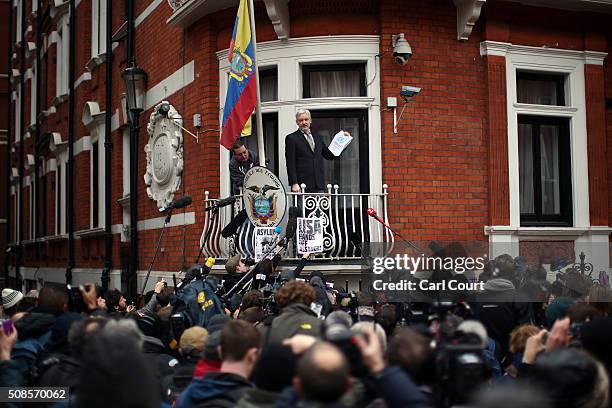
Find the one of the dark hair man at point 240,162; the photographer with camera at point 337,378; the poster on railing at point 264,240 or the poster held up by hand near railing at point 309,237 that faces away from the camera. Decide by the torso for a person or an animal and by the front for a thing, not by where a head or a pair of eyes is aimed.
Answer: the photographer with camera

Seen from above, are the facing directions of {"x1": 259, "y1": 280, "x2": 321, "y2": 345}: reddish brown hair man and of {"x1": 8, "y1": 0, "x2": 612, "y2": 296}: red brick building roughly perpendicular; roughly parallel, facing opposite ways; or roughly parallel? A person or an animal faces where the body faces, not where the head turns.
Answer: roughly parallel, facing opposite ways

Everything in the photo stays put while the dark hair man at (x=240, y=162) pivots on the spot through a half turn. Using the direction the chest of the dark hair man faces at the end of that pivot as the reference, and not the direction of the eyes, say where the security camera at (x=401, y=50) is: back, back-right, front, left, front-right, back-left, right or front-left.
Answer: back-right

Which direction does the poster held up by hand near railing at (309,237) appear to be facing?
toward the camera

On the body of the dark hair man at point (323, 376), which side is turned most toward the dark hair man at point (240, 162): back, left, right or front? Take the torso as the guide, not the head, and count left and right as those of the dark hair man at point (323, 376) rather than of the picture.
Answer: front

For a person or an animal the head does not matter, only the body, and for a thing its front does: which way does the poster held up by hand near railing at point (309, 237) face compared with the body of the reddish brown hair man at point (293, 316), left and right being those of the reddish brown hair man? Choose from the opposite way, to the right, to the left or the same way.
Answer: the opposite way

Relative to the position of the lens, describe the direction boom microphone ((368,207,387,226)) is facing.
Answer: facing to the left of the viewer

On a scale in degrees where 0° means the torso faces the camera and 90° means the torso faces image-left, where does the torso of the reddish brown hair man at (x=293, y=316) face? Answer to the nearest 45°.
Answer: approximately 180°

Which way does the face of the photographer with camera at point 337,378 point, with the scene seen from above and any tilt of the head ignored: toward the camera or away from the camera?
away from the camera

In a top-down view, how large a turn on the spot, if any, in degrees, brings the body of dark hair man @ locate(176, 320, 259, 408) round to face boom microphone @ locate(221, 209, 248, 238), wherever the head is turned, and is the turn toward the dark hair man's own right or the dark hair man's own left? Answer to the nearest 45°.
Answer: approximately 45° to the dark hair man's own left

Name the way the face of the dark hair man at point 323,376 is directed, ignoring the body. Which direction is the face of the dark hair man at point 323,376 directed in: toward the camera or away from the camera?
away from the camera

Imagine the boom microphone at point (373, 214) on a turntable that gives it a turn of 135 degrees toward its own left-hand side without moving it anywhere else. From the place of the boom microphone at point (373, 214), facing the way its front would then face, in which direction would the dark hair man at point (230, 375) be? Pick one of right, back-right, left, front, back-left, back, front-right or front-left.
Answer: front-right

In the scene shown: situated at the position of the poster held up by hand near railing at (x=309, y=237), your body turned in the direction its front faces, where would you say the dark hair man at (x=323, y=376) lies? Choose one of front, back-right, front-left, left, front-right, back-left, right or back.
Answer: front

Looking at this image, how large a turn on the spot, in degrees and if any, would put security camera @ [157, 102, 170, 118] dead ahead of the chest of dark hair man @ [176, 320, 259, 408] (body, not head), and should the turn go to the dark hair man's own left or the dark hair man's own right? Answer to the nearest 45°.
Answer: approximately 45° to the dark hair man's own left

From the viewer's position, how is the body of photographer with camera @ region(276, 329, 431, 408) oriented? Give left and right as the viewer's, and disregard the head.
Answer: facing away from the viewer

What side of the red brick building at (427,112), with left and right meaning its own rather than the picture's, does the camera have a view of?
front

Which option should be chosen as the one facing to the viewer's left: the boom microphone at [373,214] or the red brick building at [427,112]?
the boom microphone

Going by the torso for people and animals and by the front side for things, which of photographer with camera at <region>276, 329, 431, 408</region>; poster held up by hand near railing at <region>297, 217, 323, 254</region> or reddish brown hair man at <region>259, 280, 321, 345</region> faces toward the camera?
the poster held up by hand near railing
